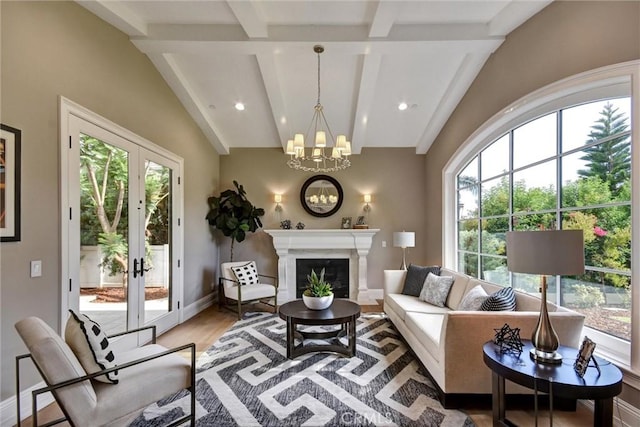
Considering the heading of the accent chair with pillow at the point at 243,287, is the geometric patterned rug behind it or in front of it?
in front

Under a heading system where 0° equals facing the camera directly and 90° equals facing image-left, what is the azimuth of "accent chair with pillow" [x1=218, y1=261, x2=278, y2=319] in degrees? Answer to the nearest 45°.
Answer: approximately 315°

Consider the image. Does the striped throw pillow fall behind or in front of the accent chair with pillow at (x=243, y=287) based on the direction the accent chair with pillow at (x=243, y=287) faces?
in front

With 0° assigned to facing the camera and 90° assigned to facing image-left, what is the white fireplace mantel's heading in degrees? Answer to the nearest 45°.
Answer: approximately 0°

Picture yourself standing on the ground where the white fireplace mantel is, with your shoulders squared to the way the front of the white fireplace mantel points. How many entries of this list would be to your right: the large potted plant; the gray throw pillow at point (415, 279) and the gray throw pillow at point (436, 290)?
1

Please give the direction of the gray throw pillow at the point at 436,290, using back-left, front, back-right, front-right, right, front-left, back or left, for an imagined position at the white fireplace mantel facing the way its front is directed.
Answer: front-left

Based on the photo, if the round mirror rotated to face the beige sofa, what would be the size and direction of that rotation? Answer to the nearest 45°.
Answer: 0° — it already faces it

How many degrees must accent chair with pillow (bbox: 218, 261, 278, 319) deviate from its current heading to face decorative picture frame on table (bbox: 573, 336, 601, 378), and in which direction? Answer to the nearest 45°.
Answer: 0° — it already faces it

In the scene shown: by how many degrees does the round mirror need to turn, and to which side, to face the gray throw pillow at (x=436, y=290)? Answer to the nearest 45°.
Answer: approximately 45° to its left

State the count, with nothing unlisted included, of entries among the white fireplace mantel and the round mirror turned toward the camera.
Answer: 2

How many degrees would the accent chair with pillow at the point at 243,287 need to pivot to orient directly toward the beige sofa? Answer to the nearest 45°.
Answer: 0° — it already faces it

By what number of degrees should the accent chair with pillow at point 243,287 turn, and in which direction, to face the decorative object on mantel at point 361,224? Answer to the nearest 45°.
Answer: approximately 45° to its left

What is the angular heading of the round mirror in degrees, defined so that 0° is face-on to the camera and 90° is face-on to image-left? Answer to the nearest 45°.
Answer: approximately 0°
